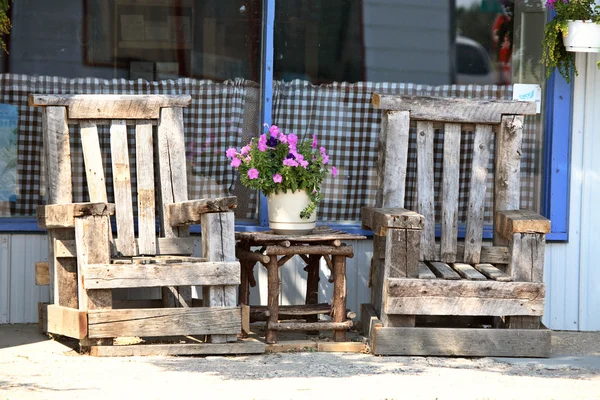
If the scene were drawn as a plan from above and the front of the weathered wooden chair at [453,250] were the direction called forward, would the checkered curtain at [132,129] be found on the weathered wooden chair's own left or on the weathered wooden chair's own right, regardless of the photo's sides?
on the weathered wooden chair's own right

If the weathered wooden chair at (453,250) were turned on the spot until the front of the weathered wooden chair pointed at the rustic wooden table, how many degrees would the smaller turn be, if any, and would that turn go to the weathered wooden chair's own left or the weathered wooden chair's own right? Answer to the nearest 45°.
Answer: approximately 90° to the weathered wooden chair's own right

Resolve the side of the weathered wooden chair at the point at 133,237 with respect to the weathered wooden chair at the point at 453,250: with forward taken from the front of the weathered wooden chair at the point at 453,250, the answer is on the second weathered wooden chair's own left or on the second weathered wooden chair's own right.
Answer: on the second weathered wooden chair's own right

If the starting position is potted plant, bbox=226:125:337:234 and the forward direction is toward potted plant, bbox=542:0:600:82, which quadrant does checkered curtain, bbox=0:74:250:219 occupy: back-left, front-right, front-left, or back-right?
back-left

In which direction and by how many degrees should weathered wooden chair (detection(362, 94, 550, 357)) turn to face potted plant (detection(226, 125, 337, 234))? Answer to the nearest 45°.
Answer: approximately 90° to its right

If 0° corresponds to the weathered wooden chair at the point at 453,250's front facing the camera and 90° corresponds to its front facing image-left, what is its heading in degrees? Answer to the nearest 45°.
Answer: approximately 0°

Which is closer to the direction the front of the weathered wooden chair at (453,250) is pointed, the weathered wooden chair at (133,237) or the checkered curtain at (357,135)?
the weathered wooden chair
